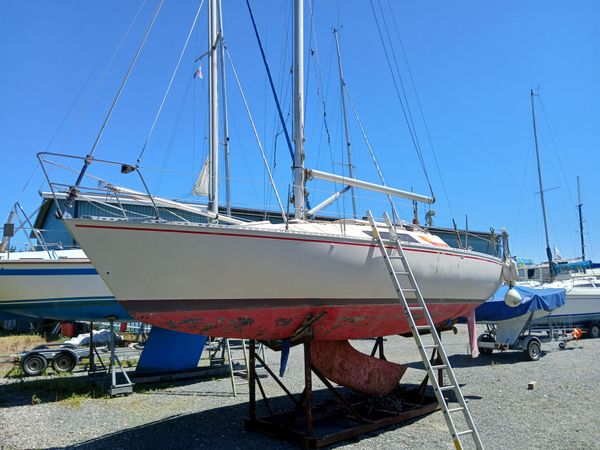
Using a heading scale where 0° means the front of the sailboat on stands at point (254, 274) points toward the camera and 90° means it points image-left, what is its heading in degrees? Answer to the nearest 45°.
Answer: approximately 45°

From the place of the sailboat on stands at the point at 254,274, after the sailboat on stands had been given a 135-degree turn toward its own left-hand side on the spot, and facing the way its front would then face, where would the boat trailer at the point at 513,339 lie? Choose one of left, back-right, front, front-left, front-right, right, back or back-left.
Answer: front-left

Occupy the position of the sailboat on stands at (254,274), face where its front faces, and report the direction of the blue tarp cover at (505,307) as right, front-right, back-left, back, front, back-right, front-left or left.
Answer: back
